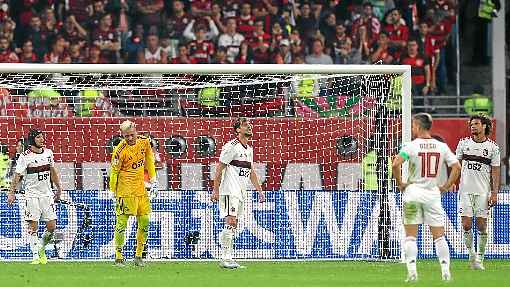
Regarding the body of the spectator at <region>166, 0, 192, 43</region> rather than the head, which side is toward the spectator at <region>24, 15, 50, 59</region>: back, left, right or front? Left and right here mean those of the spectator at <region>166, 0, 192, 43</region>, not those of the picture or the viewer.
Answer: right

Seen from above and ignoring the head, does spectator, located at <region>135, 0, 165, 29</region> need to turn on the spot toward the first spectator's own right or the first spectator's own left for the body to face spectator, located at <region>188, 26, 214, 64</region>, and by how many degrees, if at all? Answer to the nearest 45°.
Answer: approximately 45° to the first spectator's own left

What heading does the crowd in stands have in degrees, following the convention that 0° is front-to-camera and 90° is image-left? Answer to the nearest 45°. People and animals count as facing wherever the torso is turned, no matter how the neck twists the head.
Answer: approximately 0°

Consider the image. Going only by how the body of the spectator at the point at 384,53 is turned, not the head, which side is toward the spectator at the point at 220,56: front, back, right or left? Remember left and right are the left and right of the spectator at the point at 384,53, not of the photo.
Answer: right

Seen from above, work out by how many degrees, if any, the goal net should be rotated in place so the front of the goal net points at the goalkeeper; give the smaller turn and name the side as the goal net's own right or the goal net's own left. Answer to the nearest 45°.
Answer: approximately 45° to the goal net's own right

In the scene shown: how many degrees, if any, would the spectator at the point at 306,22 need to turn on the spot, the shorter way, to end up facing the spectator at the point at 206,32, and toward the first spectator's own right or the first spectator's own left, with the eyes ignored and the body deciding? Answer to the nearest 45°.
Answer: approximately 90° to the first spectator's own right

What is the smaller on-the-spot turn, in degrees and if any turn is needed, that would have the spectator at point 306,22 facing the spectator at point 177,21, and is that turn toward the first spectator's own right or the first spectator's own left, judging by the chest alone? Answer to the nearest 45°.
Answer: approximately 90° to the first spectator's own right
